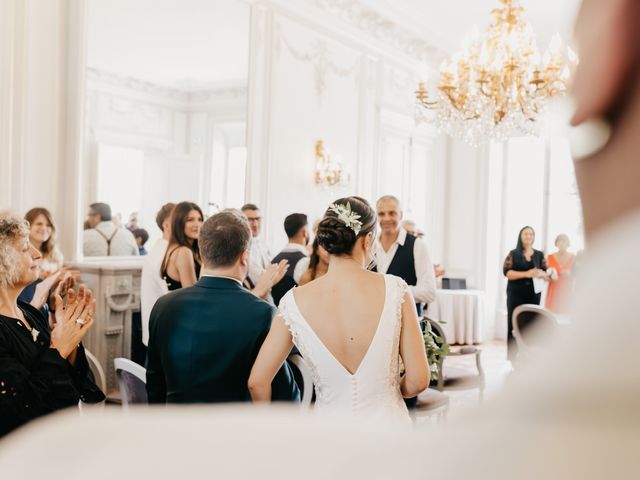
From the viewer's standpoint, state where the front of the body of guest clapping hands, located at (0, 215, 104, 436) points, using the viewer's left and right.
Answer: facing to the right of the viewer

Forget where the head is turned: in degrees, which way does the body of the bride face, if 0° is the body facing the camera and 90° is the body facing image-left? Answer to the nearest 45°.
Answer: approximately 180°

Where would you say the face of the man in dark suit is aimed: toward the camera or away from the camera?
away from the camera

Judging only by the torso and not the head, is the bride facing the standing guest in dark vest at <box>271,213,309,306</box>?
yes

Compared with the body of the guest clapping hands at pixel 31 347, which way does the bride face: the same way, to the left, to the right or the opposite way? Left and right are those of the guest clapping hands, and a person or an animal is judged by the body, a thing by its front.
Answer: to the left
